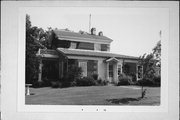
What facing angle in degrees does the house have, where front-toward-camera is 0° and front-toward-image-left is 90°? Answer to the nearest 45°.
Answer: approximately 315°
